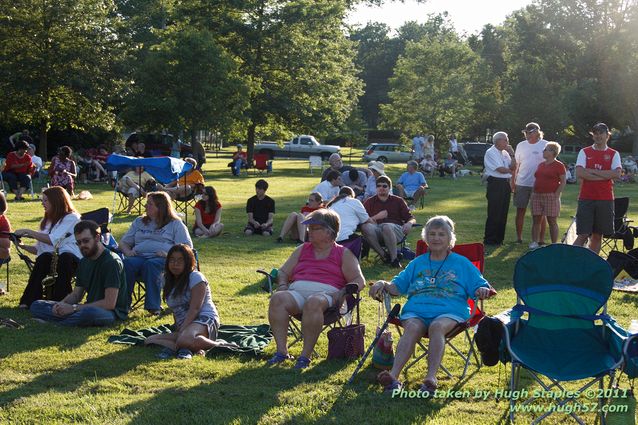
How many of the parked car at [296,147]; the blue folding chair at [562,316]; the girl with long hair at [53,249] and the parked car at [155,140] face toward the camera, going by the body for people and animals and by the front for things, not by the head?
1

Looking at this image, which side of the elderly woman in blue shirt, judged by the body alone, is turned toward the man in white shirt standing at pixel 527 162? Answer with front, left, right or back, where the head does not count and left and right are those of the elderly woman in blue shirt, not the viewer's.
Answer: back

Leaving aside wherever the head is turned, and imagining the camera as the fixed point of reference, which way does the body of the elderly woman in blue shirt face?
toward the camera

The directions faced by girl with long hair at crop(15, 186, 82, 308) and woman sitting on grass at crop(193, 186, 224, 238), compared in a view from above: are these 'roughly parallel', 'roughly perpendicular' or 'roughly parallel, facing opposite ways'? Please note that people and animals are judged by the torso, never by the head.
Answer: roughly perpendicular

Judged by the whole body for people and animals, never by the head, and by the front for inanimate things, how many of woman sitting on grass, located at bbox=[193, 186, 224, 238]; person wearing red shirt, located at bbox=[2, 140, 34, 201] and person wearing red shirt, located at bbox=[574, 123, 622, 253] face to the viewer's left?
0

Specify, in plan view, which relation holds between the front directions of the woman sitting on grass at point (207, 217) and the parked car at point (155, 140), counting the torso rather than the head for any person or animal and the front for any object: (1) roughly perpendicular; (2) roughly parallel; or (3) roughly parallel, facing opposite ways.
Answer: roughly perpendicular

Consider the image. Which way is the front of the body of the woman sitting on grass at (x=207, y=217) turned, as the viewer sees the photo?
toward the camera

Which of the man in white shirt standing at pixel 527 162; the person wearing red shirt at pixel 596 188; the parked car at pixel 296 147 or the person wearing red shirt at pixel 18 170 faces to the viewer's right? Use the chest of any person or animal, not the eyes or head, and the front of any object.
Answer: the parked car

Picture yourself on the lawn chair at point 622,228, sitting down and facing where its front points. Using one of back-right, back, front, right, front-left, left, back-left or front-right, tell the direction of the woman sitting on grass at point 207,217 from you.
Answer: front-right

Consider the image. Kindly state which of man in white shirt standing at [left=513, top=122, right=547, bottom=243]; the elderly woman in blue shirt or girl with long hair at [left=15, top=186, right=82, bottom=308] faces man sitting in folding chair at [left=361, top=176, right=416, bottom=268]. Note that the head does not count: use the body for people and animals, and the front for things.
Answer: the man in white shirt standing
